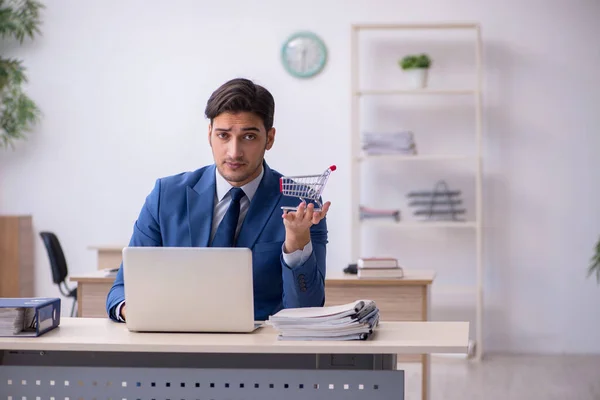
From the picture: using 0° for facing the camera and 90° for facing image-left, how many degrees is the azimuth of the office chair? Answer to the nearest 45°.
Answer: approximately 270°

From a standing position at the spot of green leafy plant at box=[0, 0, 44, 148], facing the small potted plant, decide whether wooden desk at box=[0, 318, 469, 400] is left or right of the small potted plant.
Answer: right

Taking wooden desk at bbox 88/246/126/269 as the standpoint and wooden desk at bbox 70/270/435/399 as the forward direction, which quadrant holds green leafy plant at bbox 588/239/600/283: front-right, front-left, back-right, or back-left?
front-left

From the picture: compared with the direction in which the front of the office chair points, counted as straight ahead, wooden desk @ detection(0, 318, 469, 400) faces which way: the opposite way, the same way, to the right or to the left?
to the left

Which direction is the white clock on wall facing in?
toward the camera

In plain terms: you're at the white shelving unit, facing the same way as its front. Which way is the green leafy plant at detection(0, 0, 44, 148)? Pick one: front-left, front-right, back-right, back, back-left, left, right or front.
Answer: right

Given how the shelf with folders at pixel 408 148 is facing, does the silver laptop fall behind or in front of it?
in front

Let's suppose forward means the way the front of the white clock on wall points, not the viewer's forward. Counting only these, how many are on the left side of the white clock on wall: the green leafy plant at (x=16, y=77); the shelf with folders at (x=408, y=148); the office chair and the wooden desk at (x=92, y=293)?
1

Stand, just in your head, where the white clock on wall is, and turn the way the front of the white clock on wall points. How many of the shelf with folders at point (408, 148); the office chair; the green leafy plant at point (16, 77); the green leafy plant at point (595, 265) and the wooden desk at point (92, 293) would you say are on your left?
2

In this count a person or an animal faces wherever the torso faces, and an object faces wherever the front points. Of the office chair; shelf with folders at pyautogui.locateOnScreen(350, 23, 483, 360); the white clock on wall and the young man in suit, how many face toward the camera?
3

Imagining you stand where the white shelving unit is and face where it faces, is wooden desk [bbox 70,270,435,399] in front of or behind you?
in front

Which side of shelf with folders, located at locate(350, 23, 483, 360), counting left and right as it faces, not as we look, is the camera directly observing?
front

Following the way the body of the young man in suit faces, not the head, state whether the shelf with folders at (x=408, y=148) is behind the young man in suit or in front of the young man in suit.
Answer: behind

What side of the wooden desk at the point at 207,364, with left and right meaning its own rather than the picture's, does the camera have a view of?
back

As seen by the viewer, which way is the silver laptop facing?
away from the camera

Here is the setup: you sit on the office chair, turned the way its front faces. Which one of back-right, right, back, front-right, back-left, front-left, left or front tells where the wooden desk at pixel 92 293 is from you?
front
